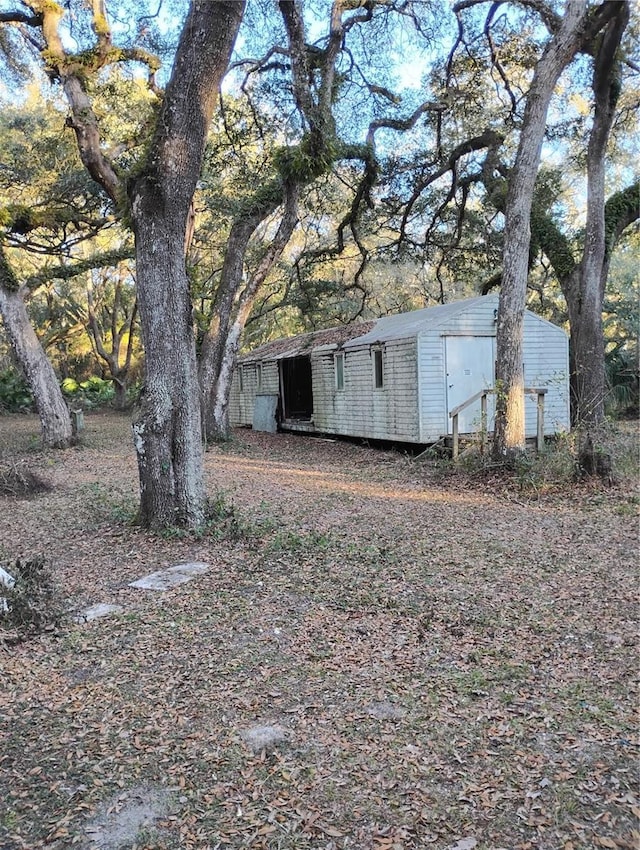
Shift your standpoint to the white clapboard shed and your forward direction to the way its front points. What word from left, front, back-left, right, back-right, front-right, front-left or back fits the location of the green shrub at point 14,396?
back

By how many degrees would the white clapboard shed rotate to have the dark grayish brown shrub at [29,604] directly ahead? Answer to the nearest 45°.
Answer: approximately 45° to its right

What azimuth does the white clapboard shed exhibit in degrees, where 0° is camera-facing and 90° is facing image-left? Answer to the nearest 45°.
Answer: approximately 315°

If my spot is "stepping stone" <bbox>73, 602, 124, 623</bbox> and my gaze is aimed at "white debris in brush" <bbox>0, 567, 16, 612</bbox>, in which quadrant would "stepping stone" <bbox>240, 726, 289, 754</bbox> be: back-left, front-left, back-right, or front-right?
back-left

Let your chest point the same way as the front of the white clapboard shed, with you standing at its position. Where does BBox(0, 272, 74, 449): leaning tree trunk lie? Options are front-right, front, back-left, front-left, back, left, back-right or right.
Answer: back-right

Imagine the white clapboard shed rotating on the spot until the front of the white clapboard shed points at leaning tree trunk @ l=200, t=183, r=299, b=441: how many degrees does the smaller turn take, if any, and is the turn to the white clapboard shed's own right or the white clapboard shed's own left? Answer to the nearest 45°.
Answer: approximately 135° to the white clapboard shed's own right

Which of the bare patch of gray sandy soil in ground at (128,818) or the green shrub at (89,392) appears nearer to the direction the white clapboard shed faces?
the bare patch of gray sandy soil in ground

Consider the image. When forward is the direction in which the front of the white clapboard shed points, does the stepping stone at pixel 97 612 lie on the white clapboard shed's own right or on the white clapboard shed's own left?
on the white clapboard shed's own right
